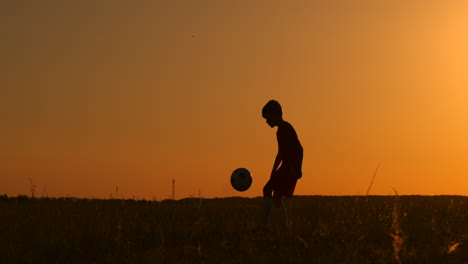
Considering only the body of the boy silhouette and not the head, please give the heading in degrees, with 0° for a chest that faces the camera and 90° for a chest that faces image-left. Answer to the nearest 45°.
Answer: approximately 90°
